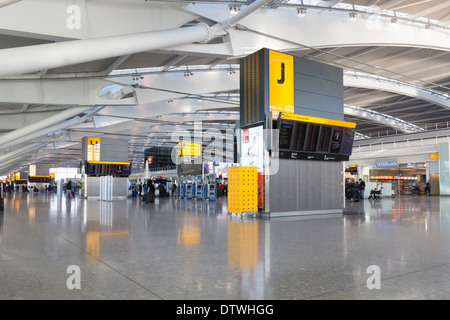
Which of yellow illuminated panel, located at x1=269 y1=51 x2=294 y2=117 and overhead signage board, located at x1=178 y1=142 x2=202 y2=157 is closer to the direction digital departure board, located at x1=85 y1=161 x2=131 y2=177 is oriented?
the yellow illuminated panel

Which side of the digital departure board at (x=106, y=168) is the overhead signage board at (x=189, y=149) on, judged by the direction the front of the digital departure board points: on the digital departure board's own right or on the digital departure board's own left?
on the digital departure board's own left

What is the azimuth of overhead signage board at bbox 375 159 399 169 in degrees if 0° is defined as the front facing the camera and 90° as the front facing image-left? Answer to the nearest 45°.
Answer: approximately 0°

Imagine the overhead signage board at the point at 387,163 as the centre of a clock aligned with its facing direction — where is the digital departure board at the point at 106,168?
The digital departure board is roughly at 2 o'clock from the overhead signage board.

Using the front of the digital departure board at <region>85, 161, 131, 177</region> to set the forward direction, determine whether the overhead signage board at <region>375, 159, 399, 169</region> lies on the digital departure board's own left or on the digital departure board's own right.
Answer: on the digital departure board's own left

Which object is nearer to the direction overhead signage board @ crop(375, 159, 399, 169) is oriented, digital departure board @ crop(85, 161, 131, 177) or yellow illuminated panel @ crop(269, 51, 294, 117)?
the yellow illuminated panel

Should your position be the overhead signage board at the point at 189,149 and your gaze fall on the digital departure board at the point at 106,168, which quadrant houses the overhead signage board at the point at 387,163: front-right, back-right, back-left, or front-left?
back-left

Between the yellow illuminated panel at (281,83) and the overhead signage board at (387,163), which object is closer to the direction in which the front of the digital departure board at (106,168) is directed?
the yellow illuminated panel

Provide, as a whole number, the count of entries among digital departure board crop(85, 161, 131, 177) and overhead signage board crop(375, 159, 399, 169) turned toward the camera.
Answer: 2
